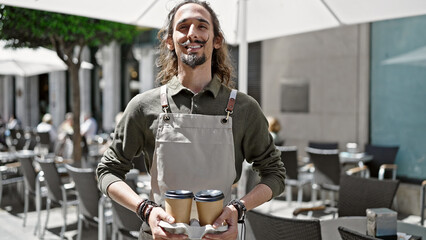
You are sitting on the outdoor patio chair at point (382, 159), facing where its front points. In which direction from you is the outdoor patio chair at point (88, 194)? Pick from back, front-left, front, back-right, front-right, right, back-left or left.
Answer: front

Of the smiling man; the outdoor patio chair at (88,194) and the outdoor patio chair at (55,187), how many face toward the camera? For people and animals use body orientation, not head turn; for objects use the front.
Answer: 1

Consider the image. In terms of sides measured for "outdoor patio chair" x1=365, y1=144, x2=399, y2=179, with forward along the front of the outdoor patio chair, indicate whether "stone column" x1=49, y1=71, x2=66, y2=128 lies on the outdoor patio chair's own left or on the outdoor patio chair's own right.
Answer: on the outdoor patio chair's own right

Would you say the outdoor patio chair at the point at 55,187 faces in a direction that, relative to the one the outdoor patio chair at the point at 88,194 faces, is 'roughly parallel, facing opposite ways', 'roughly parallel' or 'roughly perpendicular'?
roughly parallel

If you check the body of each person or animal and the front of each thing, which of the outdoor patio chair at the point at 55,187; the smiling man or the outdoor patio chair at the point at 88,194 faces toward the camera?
the smiling man

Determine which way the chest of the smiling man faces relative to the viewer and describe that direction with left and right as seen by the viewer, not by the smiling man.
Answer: facing the viewer

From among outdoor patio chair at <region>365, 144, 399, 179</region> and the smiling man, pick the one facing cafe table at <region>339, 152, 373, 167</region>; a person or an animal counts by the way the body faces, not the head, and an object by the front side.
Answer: the outdoor patio chair

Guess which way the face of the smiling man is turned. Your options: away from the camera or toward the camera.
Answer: toward the camera

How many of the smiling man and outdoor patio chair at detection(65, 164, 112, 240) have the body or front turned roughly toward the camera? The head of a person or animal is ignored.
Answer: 1

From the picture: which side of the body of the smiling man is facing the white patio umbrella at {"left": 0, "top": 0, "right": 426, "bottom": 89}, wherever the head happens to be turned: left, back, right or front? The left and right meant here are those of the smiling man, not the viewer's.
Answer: back

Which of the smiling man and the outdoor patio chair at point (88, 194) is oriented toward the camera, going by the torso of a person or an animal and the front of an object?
the smiling man

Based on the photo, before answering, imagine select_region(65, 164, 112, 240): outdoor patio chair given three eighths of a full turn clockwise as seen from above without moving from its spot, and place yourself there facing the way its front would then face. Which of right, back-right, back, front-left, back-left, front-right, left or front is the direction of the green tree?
back

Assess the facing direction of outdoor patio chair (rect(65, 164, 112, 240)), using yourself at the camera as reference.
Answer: facing away from the viewer and to the right of the viewer

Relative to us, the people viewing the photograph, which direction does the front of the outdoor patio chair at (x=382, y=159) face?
facing the viewer and to the left of the viewer

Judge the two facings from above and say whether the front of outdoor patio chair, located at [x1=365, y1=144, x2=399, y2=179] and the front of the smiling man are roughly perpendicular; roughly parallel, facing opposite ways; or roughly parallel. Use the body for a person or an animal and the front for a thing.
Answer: roughly perpendicular
